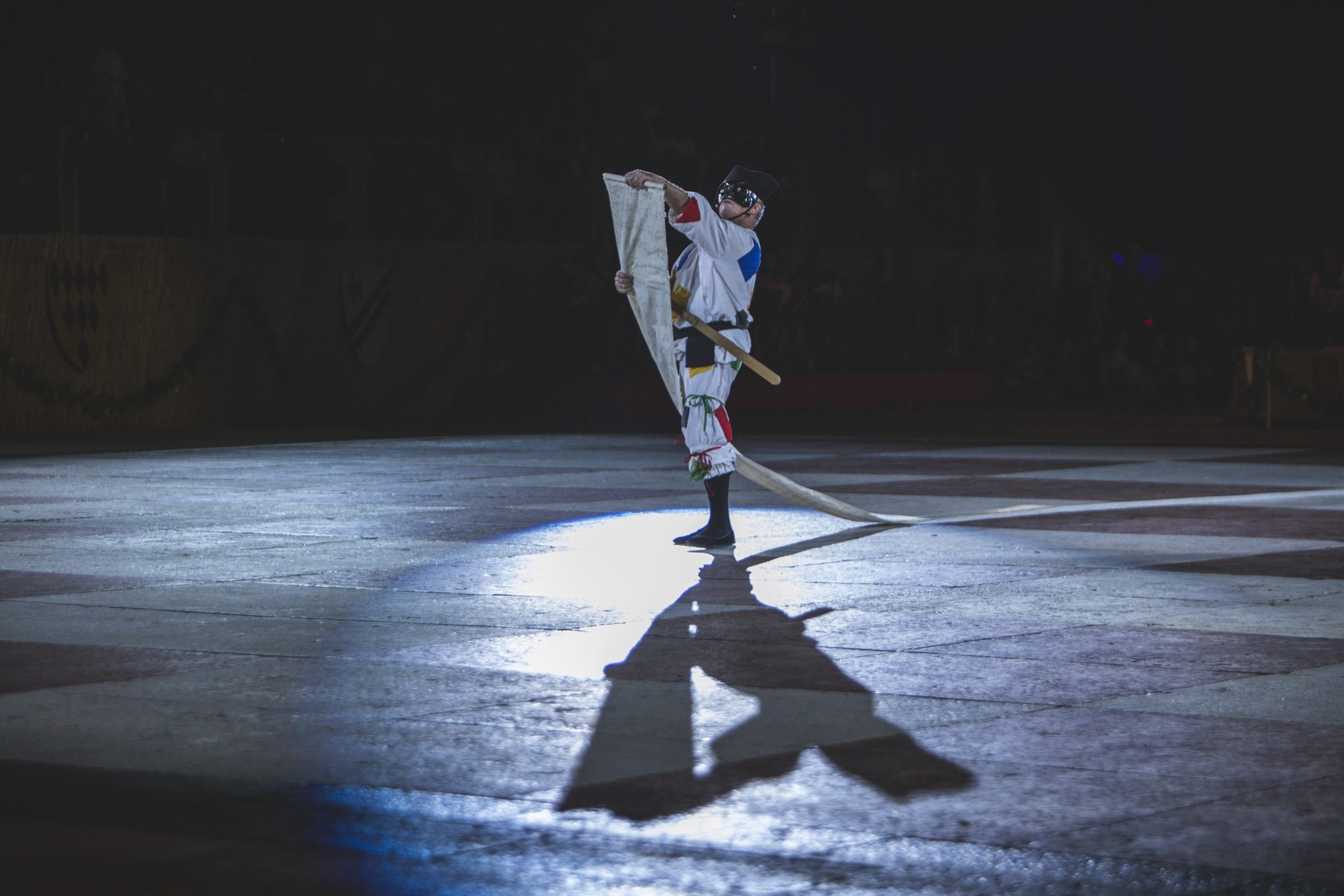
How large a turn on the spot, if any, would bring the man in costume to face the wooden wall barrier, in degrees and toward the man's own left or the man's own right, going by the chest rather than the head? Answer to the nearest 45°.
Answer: approximately 45° to the man's own right

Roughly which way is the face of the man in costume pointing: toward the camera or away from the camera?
toward the camera

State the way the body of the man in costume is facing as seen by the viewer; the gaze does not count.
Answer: to the viewer's left
